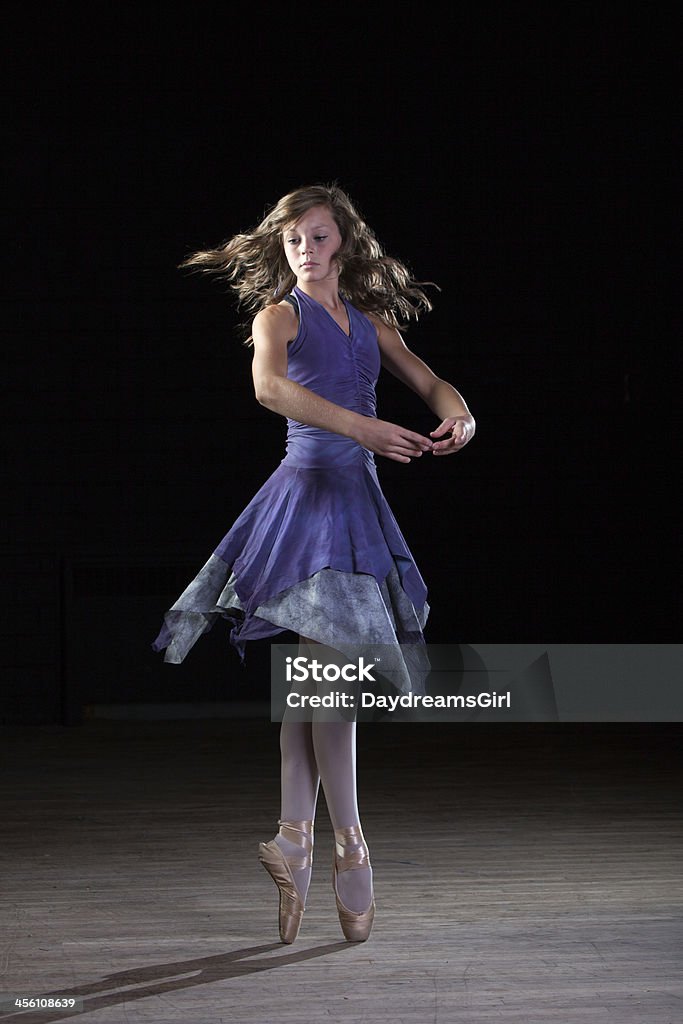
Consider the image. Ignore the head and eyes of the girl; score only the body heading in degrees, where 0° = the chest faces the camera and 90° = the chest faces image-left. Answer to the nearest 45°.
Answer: approximately 315°
